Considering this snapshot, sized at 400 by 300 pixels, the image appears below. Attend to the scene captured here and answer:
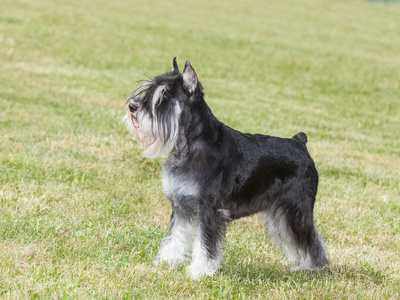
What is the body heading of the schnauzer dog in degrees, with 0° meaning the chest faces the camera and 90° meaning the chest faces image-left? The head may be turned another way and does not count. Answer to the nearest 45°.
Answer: approximately 90°
